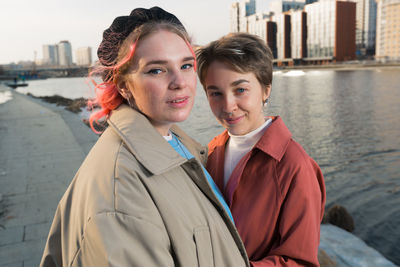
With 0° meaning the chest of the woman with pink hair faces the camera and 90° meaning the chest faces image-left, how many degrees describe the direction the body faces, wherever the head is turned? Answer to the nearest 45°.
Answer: approximately 315°

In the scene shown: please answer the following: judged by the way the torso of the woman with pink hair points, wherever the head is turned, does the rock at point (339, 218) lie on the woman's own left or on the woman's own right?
on the woman's own left

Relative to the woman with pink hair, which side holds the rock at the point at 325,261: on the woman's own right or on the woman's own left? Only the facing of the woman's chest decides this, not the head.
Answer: on the woman's own left

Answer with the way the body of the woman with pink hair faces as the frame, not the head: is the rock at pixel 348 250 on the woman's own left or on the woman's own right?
on the woman's own left
